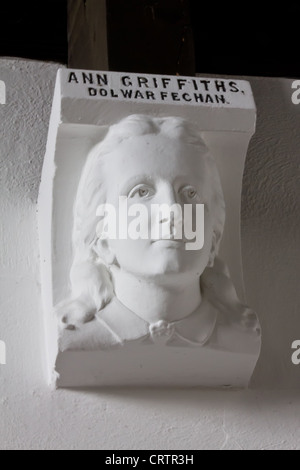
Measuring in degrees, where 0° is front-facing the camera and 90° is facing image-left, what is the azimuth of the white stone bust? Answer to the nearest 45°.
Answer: approximately 0°
